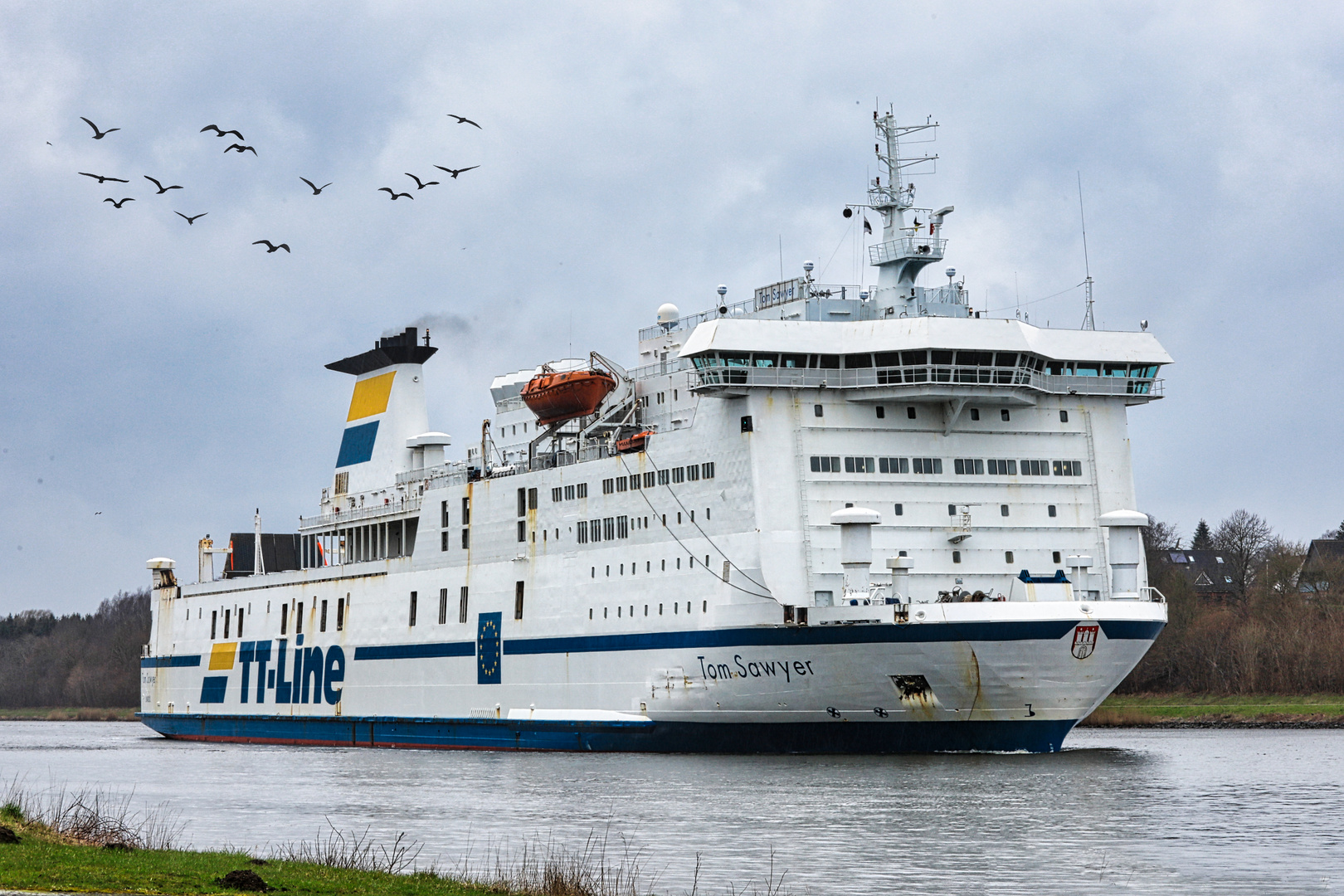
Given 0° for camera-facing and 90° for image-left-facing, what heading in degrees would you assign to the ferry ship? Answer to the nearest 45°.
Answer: approximately 315°
